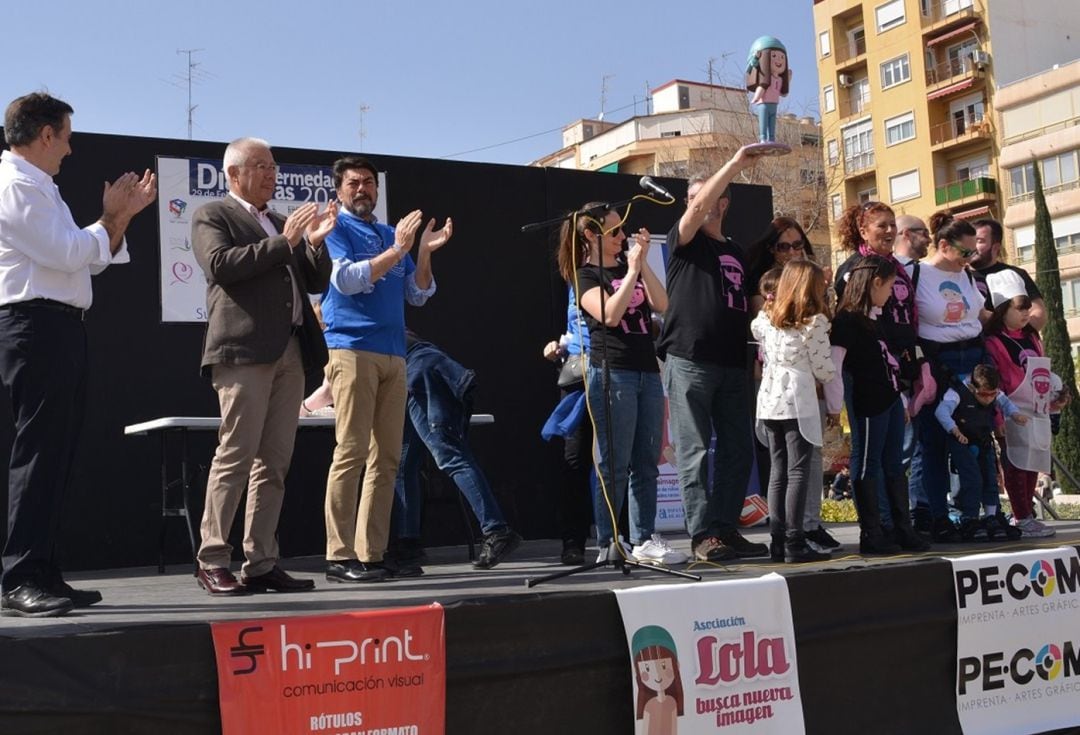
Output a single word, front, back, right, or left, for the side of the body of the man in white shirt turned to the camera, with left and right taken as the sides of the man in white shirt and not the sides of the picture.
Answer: right

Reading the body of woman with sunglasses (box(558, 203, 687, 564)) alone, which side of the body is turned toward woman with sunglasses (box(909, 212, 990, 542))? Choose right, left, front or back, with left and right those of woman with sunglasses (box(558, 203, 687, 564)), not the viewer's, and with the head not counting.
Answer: left

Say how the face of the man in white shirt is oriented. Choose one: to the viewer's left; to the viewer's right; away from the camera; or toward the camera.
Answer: to the viewer's right

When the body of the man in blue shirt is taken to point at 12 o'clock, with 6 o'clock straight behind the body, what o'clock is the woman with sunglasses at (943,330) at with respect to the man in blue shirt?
The woman with sunglasses is roughly at 10 o'clock from the man in blue shirt.

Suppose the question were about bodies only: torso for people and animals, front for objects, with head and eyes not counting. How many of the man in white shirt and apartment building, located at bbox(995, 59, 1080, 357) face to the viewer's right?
1

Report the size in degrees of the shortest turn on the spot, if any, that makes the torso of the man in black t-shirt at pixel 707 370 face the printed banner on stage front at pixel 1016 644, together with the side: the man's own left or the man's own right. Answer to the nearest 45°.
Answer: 0° — they already face it

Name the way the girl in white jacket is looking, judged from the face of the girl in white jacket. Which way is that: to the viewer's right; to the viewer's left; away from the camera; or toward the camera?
away from the camera

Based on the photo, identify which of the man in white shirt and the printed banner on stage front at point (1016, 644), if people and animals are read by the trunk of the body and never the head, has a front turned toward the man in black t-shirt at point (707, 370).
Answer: the man in white shirt
